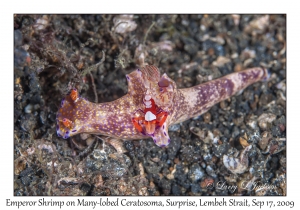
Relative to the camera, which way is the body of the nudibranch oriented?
to the viewer's left
